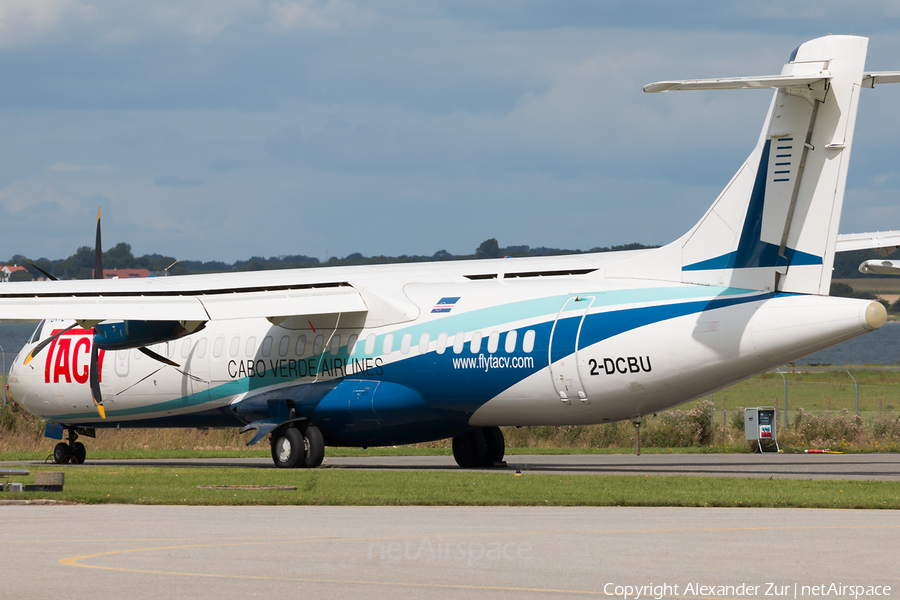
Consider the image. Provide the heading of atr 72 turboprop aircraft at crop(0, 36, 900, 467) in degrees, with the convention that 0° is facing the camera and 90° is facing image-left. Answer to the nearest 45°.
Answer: approximately 135°

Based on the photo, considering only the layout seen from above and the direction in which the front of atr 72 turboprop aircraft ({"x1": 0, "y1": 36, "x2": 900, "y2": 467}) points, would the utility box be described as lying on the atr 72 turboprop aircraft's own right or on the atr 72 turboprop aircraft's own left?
on the atr 72 turboprop aircraft's own right
